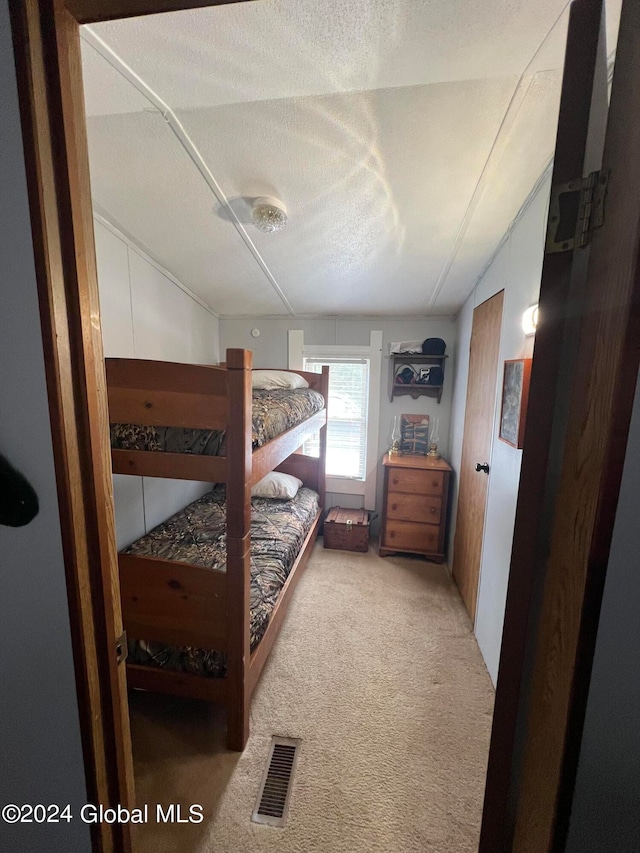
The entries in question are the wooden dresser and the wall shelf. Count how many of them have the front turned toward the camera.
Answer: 2

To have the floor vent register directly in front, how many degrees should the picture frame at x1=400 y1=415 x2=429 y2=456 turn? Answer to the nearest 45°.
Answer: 0° — it already faces it

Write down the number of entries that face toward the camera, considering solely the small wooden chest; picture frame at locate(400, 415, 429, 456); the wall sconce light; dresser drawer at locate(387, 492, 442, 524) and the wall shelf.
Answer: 4

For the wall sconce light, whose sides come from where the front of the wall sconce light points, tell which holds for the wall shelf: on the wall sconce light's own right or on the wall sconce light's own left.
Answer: on the wall sconce light's own right

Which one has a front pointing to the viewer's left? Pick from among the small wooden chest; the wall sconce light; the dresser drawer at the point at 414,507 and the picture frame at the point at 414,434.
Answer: the wall sconce light

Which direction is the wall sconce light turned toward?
to the viewer's left

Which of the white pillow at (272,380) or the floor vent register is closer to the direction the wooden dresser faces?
the floor vent register

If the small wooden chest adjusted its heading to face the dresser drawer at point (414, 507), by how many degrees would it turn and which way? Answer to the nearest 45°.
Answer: approximately 90° to its left

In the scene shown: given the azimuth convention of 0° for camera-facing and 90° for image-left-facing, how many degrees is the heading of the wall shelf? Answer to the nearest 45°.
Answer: approximately 0°

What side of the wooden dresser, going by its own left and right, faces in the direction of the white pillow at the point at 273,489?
right
